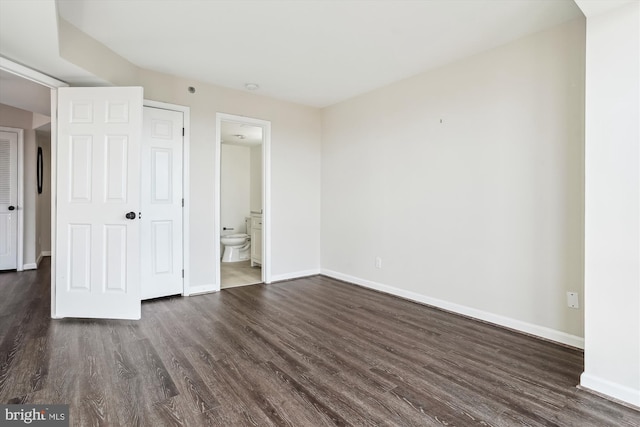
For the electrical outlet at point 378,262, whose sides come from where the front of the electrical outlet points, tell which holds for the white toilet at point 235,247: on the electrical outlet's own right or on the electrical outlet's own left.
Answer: on the electrical outlet's own right

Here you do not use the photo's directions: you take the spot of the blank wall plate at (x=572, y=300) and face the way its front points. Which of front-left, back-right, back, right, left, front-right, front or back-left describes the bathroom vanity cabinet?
right

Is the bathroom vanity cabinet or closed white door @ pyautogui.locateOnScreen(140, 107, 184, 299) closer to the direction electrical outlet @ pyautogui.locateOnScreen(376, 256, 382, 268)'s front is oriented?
the closed white door

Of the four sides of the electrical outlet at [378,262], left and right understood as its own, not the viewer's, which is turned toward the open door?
front

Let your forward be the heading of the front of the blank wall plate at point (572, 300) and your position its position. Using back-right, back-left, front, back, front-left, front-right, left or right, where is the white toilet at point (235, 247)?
right

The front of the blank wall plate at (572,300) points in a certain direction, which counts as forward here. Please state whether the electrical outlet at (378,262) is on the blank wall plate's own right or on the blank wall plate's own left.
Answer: on the blank wall plate's own right

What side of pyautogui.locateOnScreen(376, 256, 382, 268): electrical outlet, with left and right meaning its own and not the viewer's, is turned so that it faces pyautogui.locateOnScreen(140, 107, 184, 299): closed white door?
front

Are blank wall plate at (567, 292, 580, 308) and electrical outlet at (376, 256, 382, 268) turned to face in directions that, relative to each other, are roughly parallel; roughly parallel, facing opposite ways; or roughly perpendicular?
roughly parallel

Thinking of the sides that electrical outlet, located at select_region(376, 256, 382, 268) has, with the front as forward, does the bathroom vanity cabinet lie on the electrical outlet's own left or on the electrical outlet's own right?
on the electrical outlet's own right

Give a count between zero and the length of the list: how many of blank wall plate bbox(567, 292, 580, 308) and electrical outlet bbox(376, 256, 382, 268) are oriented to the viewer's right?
0

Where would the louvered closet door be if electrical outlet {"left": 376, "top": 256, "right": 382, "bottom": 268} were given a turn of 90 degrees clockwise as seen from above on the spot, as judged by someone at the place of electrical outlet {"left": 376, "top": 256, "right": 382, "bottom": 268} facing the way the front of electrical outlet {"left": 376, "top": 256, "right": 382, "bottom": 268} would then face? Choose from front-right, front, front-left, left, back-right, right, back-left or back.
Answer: front-left

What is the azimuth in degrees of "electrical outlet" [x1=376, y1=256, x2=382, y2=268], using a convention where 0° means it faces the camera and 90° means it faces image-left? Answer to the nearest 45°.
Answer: approximately 45°

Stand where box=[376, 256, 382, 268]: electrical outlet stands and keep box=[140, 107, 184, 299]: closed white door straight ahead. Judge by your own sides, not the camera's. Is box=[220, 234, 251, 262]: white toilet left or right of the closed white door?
right

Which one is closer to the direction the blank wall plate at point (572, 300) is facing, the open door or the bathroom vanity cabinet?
the open door
